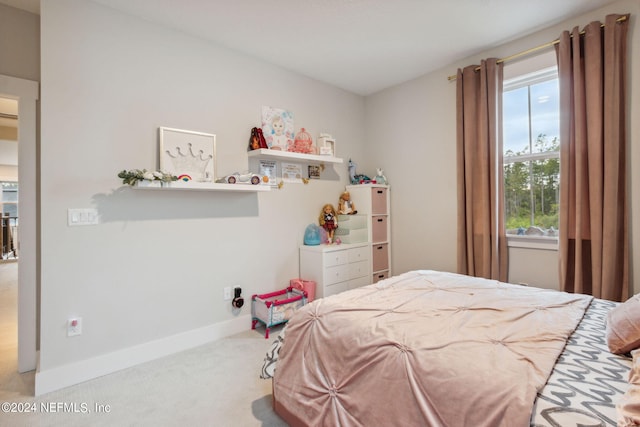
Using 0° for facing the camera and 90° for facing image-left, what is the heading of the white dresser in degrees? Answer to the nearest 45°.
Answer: approximately 315°

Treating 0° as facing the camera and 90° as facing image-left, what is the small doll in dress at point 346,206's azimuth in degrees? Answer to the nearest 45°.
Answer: approximately 315°

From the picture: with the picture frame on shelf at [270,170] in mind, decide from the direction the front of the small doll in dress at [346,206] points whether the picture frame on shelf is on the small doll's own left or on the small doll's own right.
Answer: on the small doll's own right

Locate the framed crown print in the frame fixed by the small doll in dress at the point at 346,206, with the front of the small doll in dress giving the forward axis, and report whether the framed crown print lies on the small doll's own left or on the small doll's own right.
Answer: on the small doll's own right

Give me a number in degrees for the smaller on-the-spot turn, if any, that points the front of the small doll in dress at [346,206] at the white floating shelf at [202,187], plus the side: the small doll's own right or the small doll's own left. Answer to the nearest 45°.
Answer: approximately 90° to the small doll's own right

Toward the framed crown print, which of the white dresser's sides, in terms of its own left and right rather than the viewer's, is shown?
right
